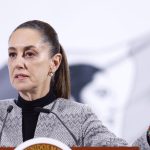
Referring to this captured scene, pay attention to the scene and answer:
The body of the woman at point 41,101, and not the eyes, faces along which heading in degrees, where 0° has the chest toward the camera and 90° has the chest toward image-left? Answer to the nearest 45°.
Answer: approximately 45°
